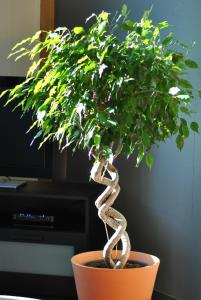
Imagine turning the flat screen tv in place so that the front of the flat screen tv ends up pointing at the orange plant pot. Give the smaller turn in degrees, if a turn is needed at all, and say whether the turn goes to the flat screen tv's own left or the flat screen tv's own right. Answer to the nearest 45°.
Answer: approximately 45° to the flat screen tv's own left

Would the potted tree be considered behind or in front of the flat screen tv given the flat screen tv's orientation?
in front

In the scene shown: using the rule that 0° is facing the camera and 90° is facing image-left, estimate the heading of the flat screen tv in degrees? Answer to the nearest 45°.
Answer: approximately 0°
